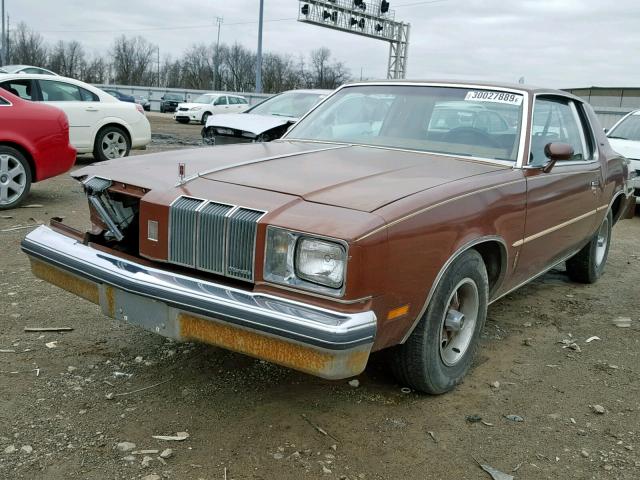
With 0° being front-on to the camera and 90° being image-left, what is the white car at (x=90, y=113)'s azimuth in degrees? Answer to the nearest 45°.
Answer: approximately 90°

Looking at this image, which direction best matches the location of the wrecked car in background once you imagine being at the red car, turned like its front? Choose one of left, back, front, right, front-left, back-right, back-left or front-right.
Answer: back-right

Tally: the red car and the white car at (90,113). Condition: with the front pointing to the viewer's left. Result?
2

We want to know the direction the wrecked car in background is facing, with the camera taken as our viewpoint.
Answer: facing the viewer and to the left of the viewer

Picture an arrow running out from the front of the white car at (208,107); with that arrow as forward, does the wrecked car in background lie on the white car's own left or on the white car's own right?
on the white car's own left

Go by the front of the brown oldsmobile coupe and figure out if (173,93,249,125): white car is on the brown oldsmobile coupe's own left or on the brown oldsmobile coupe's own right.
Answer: on the brown oldsmobile coupe's own right

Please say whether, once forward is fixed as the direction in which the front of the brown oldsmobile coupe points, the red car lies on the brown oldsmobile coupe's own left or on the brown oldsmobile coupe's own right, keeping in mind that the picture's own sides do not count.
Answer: on the brown oldsmobile coupe's own right

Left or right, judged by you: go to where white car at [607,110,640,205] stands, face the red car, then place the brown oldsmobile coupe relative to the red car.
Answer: left

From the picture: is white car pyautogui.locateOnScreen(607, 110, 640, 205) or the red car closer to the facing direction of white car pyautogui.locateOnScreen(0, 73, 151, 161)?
the red car

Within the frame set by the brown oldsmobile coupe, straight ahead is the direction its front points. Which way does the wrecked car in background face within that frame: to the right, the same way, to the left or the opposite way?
the same way

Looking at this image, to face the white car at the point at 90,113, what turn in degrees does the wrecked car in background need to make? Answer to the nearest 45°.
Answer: approximately 45° to its right

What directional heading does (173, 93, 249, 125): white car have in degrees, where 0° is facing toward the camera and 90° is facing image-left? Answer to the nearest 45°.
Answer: approximately 45°

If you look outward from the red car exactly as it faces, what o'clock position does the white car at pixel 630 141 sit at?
The white car is roughly at 6 o'clock from the red car.

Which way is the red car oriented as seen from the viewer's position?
to the viewer's left

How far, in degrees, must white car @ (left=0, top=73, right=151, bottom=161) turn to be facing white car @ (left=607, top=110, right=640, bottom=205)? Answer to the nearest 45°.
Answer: approximately 135° to its left

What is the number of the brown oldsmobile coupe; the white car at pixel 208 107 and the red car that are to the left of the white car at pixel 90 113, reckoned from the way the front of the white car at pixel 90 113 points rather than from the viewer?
2

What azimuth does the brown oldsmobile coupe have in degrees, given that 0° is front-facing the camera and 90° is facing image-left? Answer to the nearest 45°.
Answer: approximately 45°
